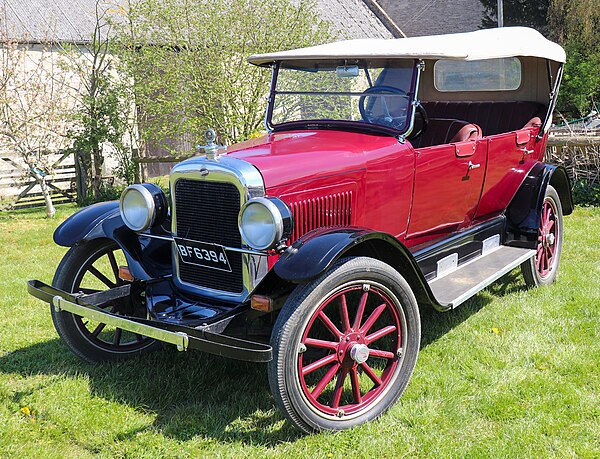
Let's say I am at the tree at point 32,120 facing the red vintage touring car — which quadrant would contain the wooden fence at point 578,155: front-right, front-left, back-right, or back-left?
front-left

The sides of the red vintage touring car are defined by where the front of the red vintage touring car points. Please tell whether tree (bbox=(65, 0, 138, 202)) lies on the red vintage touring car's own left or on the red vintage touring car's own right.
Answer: on the red vintage touring car's own right

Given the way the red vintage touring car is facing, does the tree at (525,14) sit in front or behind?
behind

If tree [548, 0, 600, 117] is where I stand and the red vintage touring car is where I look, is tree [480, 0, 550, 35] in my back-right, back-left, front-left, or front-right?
back-right

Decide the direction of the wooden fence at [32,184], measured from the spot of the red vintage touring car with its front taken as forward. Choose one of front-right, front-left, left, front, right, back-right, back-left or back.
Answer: right

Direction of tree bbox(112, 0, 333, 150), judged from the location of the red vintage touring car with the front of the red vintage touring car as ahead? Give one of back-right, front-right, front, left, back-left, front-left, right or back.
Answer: back-right

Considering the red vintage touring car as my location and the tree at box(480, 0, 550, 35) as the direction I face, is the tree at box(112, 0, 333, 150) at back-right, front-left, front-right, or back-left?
front-left

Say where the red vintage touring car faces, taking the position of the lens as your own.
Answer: facing the viewer and to the left of the viewer

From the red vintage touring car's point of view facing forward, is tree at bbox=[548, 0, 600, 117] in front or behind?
behind

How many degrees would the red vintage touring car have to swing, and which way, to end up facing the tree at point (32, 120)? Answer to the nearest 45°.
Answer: approximately 90° to its right

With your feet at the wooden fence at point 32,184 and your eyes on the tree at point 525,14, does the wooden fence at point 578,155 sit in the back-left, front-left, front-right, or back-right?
front-right

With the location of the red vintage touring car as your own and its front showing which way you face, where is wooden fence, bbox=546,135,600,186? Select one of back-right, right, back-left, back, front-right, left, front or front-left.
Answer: back
